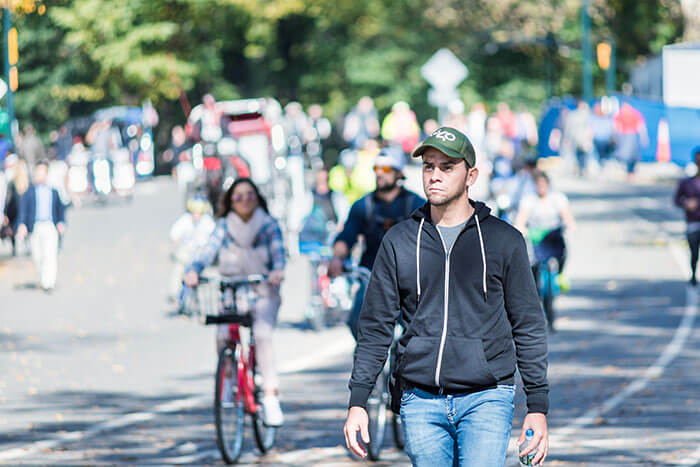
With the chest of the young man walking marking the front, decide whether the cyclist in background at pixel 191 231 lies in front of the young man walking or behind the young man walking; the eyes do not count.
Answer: behind

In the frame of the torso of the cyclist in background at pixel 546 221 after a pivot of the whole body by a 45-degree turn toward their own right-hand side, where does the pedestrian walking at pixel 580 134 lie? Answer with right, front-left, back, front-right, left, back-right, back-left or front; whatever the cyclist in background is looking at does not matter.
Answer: back-right

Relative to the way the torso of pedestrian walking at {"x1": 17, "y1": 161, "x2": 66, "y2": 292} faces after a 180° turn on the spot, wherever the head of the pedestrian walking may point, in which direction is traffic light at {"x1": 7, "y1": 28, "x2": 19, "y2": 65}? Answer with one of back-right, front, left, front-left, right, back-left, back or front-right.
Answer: front

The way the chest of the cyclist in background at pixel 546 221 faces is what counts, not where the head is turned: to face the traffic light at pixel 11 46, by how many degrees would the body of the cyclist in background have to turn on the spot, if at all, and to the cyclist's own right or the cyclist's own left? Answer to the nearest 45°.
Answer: approximately 135° to the cyclist's own right

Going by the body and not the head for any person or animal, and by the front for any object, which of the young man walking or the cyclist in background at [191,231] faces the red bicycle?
the cyclist in background

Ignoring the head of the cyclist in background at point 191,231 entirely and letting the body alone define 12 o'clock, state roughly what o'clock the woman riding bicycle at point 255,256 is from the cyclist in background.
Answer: The woman riding bicycle is roughly at 12 o'clock from the cyclist in background.

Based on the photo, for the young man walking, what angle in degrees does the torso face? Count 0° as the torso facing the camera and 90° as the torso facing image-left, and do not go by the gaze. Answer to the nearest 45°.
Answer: approximately 0°

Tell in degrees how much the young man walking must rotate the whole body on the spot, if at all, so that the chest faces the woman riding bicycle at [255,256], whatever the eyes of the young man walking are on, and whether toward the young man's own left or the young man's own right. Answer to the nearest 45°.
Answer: approximately 180°
